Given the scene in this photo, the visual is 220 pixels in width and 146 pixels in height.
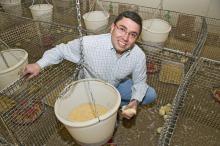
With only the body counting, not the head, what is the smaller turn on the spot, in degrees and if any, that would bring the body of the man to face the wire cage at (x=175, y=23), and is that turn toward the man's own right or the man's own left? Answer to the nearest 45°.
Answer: approximately 135° to the man's own left

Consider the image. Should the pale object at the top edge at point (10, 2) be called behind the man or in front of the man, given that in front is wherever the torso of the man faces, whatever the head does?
behind

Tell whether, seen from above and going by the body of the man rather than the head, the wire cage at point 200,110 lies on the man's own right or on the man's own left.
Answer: on the man's own left

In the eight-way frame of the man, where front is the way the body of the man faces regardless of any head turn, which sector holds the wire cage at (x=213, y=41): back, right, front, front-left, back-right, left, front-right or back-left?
back-left

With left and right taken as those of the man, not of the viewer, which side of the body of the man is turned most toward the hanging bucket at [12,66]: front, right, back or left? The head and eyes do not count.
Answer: right

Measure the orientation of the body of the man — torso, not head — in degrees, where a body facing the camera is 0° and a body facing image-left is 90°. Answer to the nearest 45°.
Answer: approximately 0°

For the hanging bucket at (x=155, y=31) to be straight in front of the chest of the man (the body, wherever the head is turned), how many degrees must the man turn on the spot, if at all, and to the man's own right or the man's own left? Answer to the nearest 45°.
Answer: approximately 135° to the man's own left

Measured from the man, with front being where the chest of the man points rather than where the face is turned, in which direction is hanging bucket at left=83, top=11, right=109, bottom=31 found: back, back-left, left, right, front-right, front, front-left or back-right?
back
